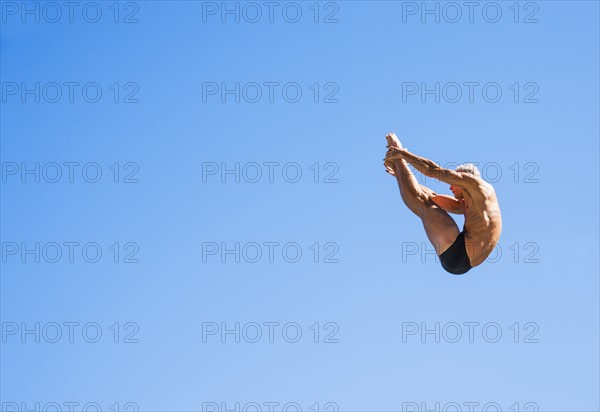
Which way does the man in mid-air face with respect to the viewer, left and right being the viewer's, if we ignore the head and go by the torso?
facing to the left of the viewer
